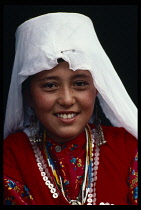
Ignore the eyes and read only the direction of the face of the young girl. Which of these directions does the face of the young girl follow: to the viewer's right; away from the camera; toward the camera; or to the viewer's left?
toward the camera

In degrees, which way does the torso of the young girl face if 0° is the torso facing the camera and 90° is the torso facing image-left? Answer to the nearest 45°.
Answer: approximately 0°
